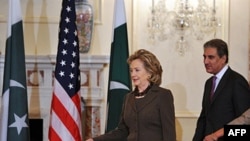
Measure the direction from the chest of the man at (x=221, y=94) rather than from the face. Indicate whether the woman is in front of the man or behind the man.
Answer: in front

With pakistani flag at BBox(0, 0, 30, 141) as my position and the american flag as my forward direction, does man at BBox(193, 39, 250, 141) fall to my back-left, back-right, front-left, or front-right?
front-right

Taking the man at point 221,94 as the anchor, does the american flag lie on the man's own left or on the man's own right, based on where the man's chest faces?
on the man's own right

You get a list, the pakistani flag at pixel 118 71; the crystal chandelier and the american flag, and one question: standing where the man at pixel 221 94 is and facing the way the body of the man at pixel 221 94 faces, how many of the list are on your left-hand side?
0

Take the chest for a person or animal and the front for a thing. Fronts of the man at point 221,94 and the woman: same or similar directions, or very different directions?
same or similar directions

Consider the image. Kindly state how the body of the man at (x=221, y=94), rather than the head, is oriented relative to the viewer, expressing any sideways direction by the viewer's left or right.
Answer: facing the viewer and to the left of the viewer

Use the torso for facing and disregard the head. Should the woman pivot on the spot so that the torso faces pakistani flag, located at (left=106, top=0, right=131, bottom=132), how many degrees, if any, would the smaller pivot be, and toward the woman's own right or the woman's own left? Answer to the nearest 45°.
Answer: approximately 135° to the woman's own right

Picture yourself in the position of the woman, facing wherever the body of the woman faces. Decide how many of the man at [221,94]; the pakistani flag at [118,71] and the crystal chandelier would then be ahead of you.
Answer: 0

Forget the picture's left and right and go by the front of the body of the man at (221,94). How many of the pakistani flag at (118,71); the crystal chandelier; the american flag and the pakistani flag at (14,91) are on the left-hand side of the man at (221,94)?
0

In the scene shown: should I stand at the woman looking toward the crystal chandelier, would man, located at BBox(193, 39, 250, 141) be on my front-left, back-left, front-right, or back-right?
front-right

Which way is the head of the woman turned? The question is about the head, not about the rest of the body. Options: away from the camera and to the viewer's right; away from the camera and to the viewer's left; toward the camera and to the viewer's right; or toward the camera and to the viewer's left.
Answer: toward the camera and to the viewer's left

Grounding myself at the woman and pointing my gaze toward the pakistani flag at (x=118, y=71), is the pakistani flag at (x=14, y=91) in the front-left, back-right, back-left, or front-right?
front-left

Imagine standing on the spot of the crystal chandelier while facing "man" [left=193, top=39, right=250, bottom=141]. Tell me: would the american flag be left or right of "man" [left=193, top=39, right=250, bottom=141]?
right

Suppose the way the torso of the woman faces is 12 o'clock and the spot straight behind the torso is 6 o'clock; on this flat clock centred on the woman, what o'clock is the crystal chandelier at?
The crystal chandelier is roughly at 5 o'clock from the woman.

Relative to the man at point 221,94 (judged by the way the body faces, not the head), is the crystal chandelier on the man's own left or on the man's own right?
on the man's own right

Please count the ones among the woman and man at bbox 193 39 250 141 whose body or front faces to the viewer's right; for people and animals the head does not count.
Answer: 0
